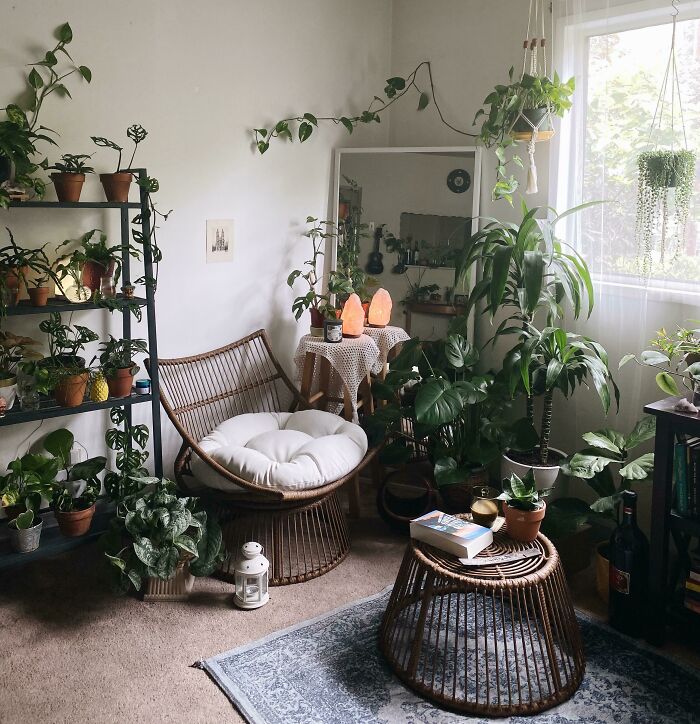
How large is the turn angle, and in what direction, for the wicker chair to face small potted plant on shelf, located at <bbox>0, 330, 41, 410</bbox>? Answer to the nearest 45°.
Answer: approximately 135° to its right

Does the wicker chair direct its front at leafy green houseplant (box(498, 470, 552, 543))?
yes

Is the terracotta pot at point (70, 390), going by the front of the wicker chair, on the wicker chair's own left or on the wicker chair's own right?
on the wicker chair's own right

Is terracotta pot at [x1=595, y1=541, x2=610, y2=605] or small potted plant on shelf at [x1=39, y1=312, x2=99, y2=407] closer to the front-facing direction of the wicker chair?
the terracotta pot

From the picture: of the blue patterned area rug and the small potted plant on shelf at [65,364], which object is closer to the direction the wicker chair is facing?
the blue patterned area rug

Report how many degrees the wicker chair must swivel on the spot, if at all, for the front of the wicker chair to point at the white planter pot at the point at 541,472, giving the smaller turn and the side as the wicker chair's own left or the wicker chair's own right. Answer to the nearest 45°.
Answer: approximately 45° to the wicker chair's own left

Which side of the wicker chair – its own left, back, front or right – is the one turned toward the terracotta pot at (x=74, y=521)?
right

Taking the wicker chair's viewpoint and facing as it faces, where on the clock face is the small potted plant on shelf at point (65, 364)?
The small potted plant on shelf is roughly at 4 o'clock from the wicker chair.

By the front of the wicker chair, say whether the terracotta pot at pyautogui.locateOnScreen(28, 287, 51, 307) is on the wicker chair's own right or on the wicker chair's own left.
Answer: on the wicker chair's own right

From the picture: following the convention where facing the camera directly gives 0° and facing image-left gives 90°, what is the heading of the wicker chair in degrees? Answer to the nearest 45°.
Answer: approximately 315°
